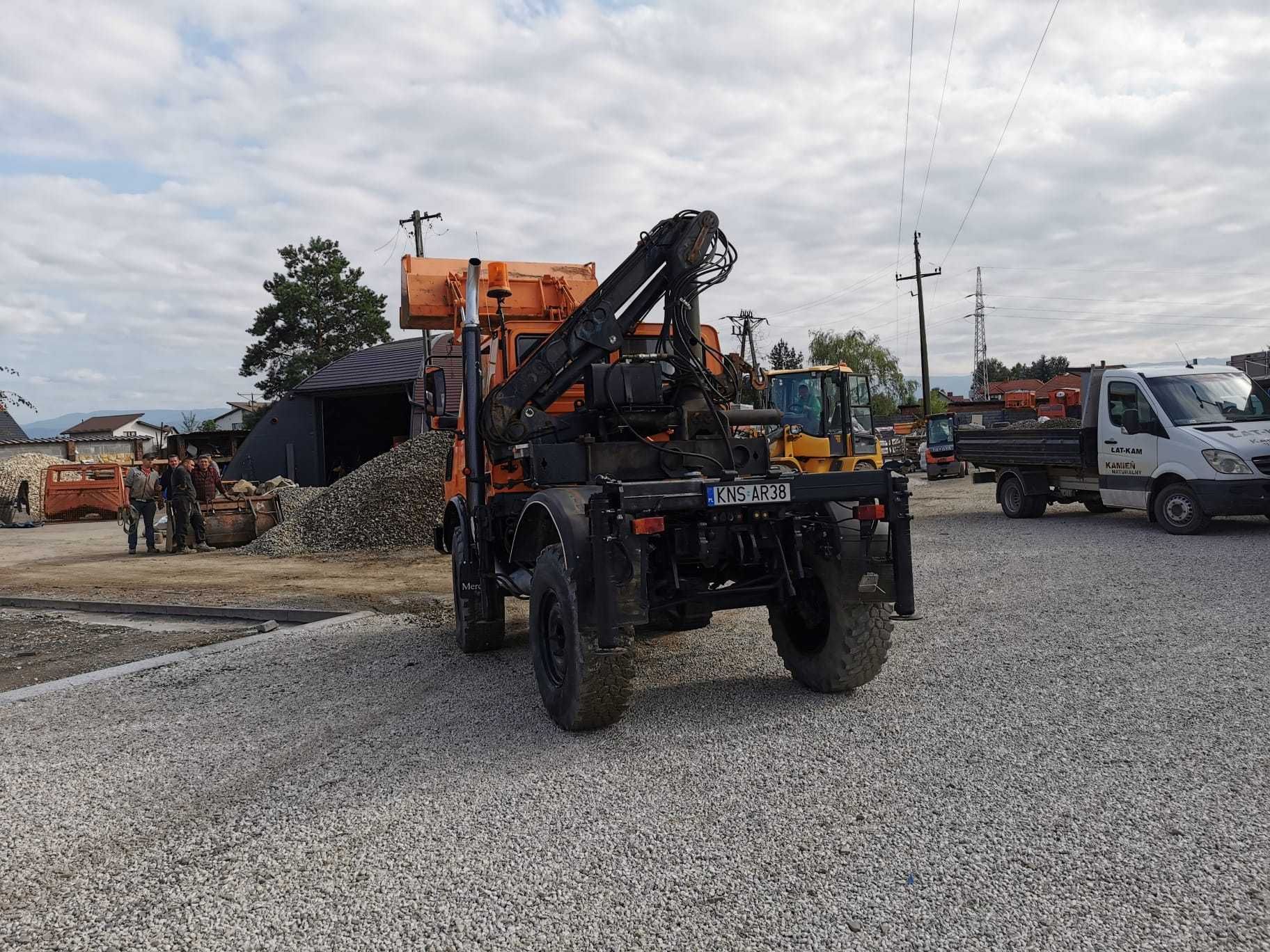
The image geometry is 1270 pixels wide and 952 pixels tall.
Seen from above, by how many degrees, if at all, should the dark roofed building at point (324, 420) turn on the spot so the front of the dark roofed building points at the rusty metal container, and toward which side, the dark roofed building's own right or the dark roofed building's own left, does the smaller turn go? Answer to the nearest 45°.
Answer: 0° — it already faces it

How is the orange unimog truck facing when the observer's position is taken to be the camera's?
facing away from the viewer and to the left of the viewer

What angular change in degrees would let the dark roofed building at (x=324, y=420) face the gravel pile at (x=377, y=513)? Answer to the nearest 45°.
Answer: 0° — it already faces it

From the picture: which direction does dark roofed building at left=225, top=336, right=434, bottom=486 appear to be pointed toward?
toward the camera

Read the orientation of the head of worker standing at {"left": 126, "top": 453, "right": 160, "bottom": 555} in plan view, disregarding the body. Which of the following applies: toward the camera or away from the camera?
toward the camera

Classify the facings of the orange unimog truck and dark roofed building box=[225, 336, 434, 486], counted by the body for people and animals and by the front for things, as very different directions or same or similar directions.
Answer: very different directions

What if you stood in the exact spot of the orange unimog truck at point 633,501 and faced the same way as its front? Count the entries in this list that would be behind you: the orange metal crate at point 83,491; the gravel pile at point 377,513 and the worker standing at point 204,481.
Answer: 0

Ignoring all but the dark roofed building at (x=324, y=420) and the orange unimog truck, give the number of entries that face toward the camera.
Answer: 1

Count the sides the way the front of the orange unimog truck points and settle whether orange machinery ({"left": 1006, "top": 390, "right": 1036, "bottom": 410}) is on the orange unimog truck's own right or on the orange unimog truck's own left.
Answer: on the orange unimog truck's own right

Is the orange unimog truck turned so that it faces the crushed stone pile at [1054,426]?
no

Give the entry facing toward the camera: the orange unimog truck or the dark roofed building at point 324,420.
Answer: the dark roofed building

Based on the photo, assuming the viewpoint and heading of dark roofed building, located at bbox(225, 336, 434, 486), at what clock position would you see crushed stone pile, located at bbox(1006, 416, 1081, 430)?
The crushed stone pile is roughly at 11 o'clock from the dark roofed building.

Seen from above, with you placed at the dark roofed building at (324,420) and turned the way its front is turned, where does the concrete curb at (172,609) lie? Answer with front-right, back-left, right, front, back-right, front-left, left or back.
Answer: front

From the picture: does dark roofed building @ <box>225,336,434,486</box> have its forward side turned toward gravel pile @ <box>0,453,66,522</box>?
no

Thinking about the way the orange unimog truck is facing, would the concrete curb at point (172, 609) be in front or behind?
in front

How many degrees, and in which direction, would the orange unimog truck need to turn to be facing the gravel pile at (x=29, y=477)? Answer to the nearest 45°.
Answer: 0° — it already faces it
